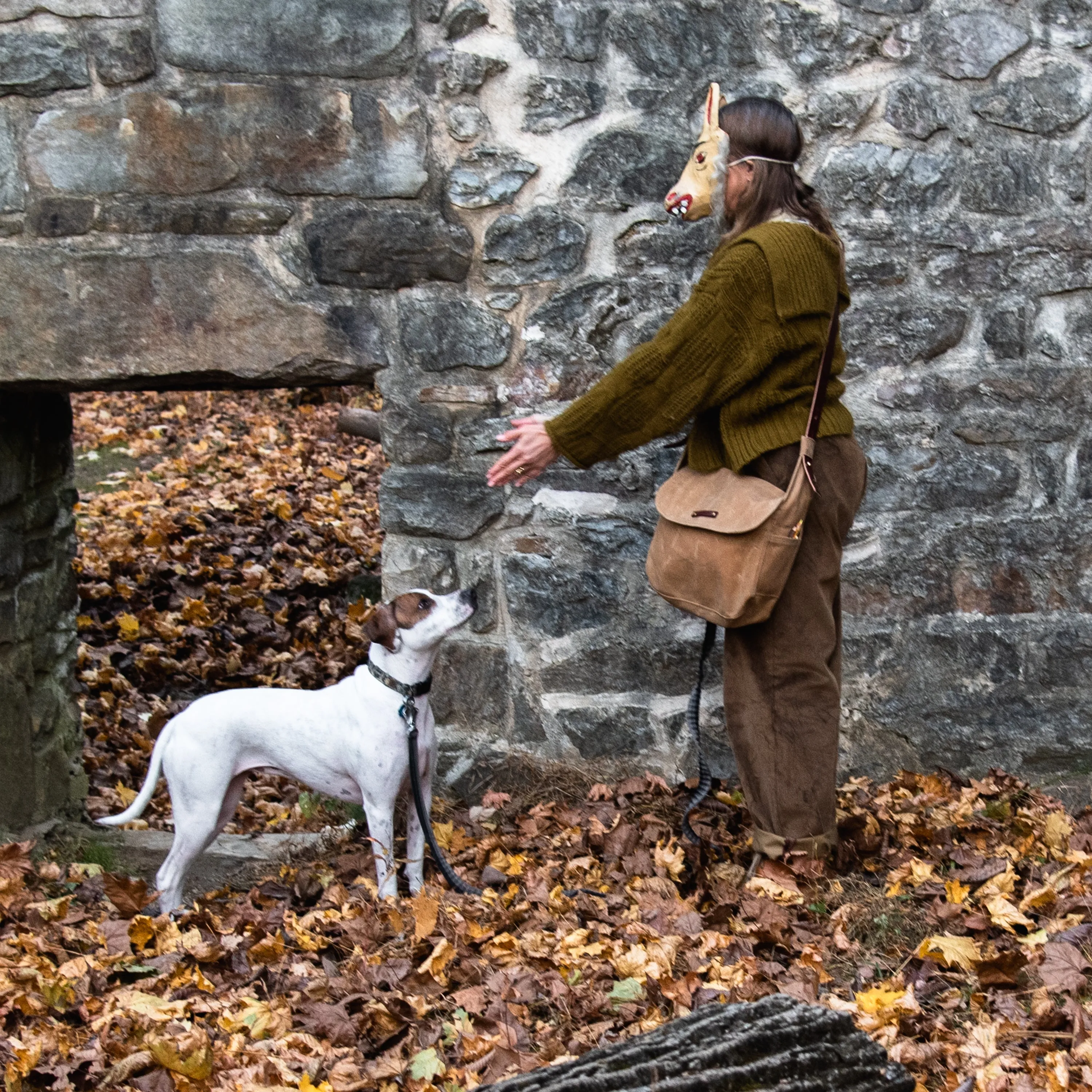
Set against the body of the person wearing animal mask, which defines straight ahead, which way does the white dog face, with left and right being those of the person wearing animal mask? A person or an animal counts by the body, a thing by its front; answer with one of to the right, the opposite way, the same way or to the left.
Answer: the opposite way

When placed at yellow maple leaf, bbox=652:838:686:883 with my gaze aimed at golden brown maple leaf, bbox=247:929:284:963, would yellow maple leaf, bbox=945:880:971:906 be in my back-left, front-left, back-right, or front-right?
back-left

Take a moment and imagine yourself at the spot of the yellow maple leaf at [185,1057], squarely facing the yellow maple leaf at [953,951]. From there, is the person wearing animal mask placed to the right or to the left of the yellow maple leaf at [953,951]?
left

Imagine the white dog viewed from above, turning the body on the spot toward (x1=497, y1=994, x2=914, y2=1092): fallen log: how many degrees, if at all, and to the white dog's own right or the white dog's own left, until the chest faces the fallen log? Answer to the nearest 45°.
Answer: approximately 90° to the white dog's own right

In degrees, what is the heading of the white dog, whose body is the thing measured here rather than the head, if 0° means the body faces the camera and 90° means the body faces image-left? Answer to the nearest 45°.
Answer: approximately 270°

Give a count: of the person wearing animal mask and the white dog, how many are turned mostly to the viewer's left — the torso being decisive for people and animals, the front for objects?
1

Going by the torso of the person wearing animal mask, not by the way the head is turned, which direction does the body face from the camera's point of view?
to the viewer's left

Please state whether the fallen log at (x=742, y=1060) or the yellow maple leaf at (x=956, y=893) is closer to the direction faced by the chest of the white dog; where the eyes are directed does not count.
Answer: the yellow maple leaf
